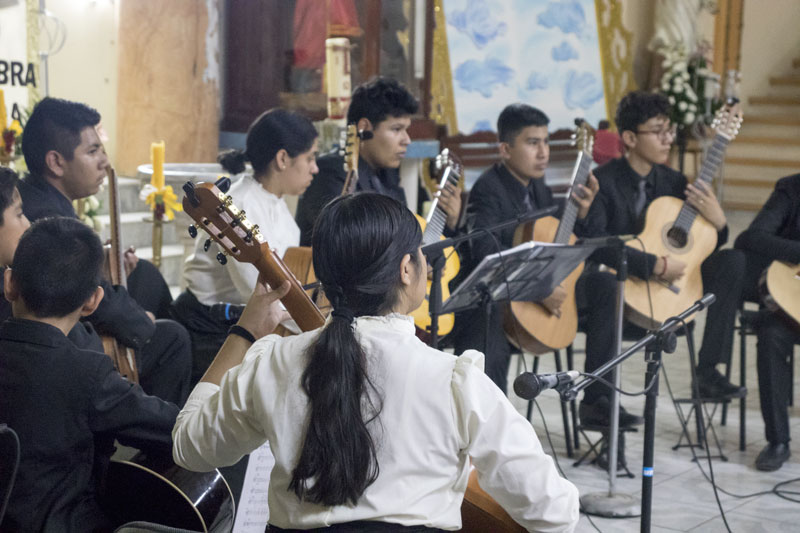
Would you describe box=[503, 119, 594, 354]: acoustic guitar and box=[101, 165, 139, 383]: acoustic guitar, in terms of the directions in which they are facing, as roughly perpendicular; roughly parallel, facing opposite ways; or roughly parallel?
roughly perpendicular

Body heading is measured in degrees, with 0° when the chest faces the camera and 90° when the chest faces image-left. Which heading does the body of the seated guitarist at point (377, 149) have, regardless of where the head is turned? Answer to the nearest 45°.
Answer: approximately 315°

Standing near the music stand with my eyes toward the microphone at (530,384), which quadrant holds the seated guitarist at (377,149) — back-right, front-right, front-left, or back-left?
back-right

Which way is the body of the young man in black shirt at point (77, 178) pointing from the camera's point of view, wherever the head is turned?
to the viewer's right

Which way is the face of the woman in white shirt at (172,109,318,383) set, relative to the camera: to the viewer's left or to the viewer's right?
to the viewer's right

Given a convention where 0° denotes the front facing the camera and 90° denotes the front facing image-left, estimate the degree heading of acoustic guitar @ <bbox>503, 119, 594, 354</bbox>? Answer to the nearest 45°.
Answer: approximately 315°

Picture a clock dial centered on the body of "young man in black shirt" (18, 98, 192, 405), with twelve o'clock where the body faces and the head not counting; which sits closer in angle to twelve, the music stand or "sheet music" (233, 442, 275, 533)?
the music stand

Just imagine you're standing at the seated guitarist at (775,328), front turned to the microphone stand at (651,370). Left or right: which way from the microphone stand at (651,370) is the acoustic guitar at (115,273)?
right

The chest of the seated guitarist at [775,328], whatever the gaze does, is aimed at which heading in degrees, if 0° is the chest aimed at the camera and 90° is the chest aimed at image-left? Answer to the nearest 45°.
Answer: approximately 45°

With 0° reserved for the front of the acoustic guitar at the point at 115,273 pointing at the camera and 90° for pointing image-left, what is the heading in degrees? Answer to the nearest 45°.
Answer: approximately 270°

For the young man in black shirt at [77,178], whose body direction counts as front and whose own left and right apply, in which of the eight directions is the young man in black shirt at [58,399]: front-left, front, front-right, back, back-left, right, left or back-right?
right

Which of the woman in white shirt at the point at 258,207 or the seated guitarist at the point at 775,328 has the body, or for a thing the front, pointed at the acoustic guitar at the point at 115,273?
the seated guitarist

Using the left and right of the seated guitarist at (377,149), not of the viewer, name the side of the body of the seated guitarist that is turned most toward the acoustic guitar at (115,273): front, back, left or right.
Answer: right

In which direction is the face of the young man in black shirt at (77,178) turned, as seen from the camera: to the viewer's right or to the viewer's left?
to the viewer's right

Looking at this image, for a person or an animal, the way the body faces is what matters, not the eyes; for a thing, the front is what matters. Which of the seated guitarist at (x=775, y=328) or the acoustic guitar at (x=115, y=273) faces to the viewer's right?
the acoustic guitar
